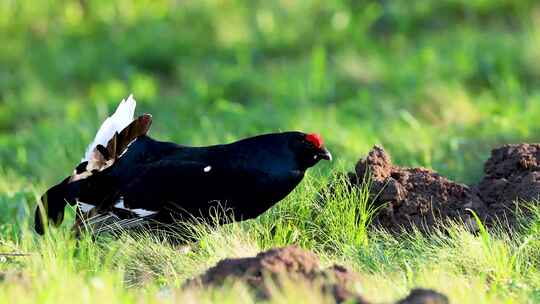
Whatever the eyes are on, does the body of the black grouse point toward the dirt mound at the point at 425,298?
no

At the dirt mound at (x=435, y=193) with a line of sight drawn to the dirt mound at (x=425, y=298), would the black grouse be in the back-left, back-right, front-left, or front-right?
front-right

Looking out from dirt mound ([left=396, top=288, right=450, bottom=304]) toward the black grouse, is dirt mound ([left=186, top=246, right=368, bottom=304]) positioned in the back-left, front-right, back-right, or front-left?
front-left

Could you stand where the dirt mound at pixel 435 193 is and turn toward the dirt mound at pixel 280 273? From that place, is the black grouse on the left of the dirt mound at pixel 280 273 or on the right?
right

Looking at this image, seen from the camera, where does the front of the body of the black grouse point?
to the viewer's right

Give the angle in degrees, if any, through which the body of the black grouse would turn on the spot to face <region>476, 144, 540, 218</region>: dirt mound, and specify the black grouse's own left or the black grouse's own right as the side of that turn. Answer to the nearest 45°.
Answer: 0° — it already faces it

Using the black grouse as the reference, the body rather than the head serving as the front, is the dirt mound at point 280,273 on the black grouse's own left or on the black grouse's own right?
on the black grouse's own right

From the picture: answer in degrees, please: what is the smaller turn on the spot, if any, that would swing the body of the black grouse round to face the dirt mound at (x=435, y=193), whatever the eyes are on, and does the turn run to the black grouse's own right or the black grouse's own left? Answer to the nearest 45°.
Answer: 0° — it already faces it
